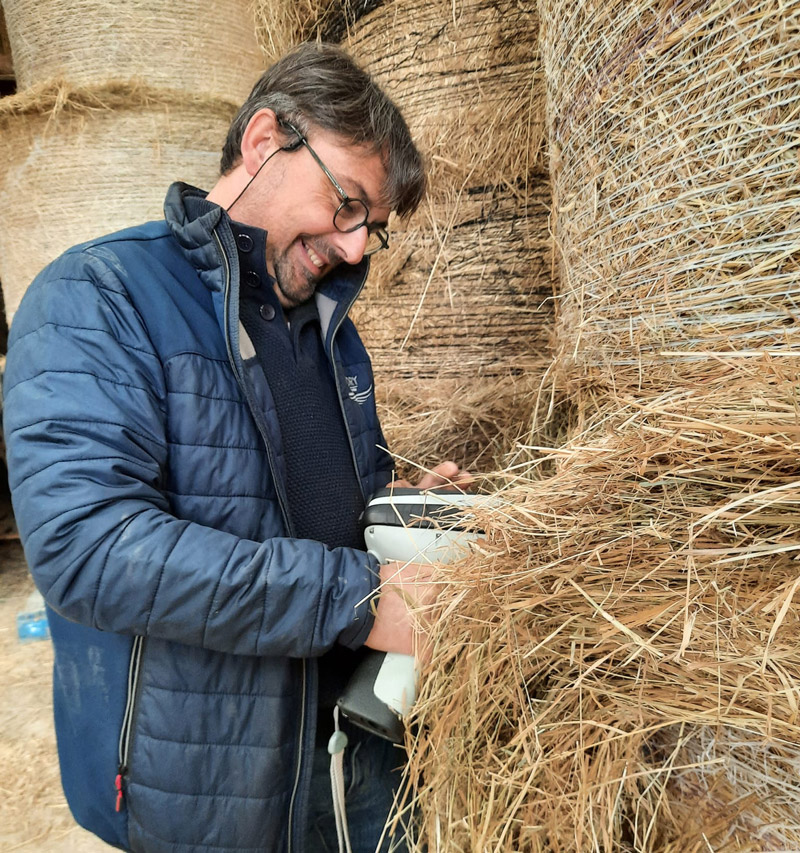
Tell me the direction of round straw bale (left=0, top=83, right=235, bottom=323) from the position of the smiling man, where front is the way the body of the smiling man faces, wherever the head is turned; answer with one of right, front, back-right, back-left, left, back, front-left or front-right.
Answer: back-left

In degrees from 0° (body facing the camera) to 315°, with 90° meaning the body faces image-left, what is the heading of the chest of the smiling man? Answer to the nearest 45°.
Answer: approximately 315°

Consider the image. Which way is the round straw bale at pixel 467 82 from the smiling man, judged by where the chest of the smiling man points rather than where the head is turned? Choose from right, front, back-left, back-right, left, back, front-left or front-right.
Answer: left

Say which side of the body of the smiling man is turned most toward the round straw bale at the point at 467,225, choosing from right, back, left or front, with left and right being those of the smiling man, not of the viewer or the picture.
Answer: left

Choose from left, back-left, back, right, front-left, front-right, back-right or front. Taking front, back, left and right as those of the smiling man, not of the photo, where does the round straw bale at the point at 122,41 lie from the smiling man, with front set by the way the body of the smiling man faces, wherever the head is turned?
back-left
